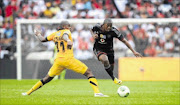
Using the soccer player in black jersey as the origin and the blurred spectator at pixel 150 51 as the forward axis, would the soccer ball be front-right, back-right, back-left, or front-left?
back-right

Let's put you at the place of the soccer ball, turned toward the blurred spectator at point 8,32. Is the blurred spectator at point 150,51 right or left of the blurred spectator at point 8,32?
right

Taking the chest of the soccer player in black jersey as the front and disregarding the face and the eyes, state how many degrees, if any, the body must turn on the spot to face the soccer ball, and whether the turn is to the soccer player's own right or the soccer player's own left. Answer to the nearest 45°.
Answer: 0° — they already face it

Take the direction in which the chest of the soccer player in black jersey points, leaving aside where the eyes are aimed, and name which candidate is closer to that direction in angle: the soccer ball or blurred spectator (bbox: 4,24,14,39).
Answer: the soccer ball

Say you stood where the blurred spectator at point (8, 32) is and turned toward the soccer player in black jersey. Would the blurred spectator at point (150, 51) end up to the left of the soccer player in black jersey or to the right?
left

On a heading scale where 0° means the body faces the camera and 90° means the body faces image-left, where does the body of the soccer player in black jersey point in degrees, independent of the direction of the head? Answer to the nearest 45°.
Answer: approximately 0°

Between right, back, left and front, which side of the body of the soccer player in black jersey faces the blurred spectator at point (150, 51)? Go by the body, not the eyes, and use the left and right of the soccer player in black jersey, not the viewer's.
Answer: back

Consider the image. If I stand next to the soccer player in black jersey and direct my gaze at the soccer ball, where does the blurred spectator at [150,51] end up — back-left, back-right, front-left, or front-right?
back-left

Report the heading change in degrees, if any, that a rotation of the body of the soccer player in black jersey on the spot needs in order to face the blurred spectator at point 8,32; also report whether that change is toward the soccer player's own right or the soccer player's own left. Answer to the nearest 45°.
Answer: approximately 135° to the soccer player's own right

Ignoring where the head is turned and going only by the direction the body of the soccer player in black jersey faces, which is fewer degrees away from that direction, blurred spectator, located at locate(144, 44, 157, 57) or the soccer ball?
the soccer ball
